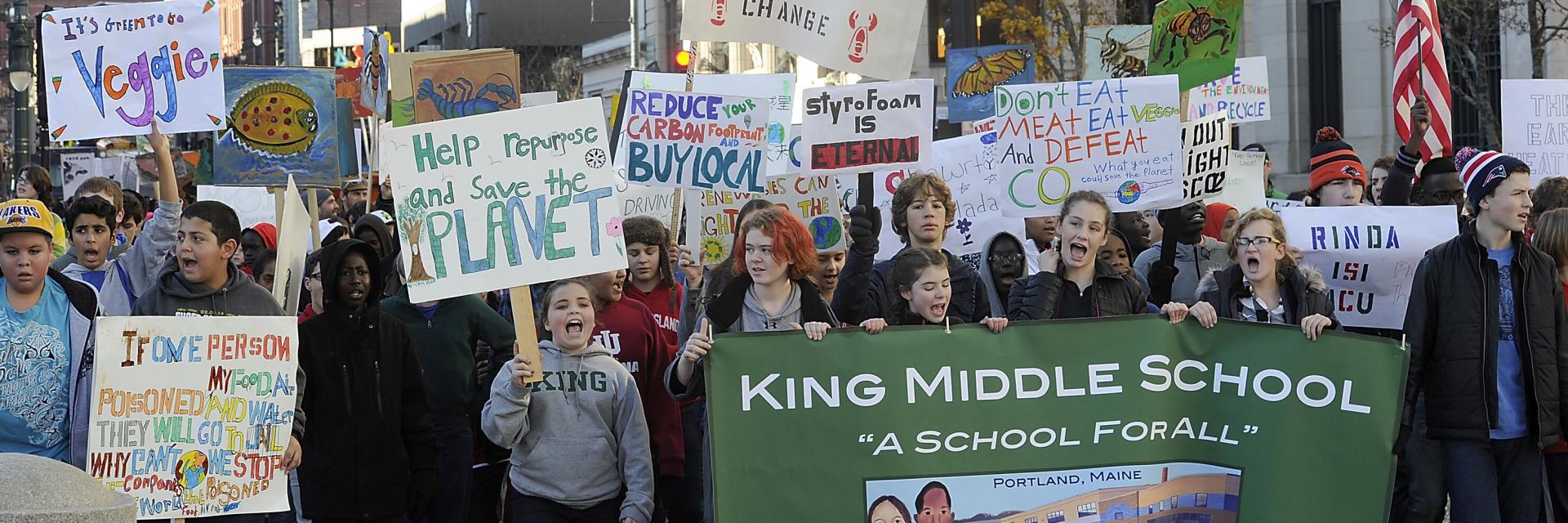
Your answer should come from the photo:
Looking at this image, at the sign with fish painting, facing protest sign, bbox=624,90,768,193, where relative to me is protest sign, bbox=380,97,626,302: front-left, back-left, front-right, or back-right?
front-right

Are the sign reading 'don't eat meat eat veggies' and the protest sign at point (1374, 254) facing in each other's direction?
no

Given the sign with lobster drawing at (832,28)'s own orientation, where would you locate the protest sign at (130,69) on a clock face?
The protest sign is roughly at 3 o'clock from the sign with lobster drawing.

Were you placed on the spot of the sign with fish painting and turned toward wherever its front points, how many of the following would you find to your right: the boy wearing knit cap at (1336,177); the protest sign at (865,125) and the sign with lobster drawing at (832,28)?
0

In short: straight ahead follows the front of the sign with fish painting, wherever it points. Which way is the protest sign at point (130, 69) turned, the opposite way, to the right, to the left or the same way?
the same way

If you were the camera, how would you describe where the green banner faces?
facing the viewer

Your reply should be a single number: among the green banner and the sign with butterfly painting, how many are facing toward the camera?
2

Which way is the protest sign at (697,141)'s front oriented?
toward the camera

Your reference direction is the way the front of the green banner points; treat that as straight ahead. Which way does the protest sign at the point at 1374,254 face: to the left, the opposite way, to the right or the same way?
the same way

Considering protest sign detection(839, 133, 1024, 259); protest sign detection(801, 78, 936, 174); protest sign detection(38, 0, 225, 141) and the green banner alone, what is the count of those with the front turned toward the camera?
4

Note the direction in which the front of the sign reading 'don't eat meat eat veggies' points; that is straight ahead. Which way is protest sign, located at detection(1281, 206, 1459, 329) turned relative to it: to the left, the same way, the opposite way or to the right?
the same way

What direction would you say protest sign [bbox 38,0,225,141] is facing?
toward the camera

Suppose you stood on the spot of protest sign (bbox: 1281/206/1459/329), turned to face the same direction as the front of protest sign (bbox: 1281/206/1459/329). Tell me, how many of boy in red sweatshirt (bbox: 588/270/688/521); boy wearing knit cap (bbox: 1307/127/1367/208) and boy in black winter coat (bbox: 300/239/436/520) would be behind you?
1

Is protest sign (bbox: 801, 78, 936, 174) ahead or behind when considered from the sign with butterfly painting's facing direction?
ahead

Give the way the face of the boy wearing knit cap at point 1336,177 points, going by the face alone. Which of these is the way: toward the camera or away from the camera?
toward the camera

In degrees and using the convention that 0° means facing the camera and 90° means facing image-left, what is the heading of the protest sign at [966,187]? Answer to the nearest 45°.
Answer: approximately 0°

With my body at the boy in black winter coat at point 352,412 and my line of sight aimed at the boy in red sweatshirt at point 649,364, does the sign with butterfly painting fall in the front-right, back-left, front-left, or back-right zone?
front-left

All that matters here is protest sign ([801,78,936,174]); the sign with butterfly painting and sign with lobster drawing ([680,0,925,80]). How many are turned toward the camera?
3

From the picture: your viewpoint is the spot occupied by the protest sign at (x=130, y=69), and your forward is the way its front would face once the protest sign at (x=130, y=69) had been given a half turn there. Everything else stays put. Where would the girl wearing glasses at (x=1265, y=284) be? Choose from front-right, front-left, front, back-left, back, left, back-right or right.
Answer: back-right
